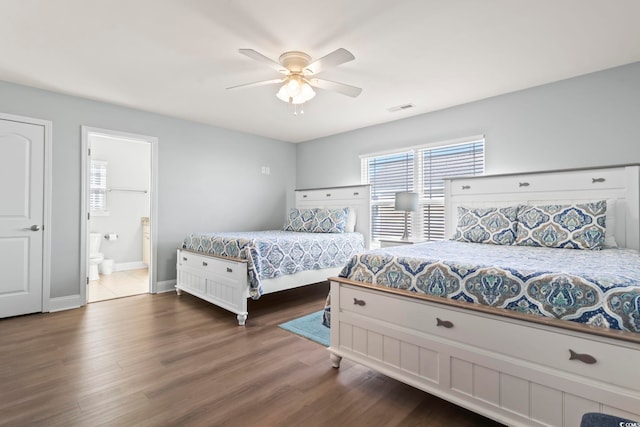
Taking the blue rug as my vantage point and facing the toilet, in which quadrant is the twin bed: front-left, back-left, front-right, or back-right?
front-right

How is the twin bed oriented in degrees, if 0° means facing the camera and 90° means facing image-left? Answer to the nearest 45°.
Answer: approximately 45°

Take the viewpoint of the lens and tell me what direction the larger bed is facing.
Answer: facing the viewer and to the left of the viewer

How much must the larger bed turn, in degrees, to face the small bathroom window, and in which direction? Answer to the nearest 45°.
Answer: approximately 45° to its right

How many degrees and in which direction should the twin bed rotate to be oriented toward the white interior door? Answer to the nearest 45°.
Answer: approximately 45° to its right

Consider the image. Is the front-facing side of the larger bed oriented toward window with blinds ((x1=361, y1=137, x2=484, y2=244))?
no

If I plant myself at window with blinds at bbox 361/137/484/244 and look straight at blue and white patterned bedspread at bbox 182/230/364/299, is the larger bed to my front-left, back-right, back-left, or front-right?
front-left

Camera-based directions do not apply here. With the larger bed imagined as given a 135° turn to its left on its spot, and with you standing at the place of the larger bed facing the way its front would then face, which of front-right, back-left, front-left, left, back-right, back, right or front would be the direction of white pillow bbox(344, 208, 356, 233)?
back-left

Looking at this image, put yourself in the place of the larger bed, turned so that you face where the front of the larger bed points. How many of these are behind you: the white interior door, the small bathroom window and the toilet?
0

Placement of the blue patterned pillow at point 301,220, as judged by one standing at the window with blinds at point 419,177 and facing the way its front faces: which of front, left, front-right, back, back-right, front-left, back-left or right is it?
front-right

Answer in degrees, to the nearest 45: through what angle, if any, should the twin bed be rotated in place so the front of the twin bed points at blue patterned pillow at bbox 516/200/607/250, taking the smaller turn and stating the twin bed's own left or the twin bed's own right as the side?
approximately 90° to the twin bed's own left

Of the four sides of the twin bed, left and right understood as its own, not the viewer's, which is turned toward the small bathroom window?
right

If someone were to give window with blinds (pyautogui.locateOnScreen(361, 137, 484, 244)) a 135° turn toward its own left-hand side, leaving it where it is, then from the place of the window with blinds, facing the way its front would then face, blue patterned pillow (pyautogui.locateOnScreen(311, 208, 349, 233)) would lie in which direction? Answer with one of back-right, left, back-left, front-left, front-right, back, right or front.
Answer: back

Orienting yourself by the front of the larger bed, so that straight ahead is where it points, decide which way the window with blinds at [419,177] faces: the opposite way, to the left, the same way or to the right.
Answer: the same way

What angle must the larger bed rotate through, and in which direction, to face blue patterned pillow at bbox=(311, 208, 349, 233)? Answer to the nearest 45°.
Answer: approximately 90° to its right

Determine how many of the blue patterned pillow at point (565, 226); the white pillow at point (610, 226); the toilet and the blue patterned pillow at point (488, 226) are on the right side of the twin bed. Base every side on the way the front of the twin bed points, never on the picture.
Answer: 1

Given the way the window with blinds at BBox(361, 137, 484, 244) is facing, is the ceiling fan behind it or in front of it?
in front

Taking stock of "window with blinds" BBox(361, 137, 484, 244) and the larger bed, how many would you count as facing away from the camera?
0
